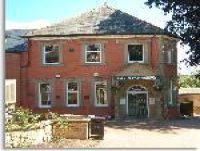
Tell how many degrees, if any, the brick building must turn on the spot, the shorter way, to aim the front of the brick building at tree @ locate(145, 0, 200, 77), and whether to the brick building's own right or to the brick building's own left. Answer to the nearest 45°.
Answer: approximately 45° to the brick building's own left

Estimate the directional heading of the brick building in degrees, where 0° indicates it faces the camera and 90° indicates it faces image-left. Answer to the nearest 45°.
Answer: approximately 0°
